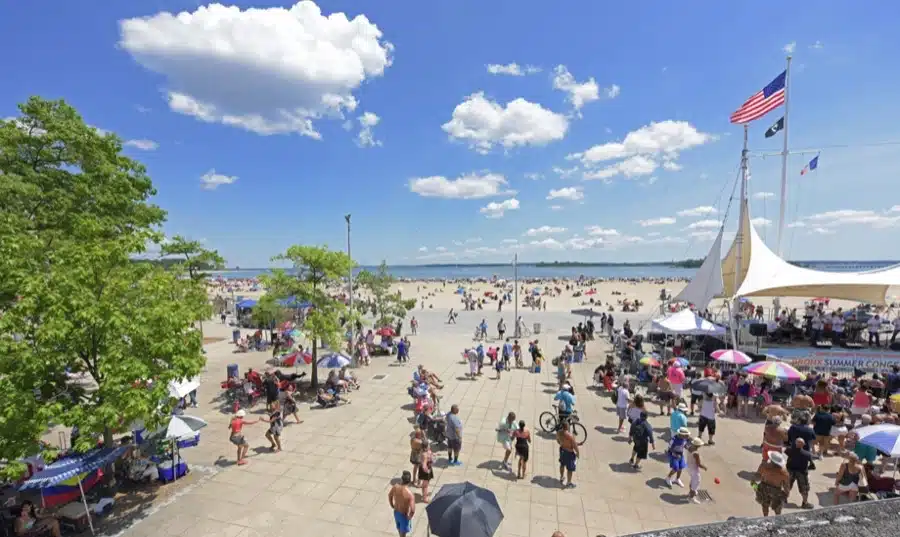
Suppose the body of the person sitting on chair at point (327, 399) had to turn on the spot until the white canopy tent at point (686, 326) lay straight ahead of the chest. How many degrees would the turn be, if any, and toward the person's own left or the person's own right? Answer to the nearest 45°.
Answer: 0° — they already face it

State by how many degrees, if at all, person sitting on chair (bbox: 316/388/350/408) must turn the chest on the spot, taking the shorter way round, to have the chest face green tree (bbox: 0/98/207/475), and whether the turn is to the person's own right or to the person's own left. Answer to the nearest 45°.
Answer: approximately 135° to the person's own right

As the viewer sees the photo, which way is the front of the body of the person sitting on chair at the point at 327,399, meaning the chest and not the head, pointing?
to the viewer's right

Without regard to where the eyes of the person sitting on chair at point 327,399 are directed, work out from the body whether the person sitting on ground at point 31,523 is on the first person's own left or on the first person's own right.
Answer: on the first person's own right

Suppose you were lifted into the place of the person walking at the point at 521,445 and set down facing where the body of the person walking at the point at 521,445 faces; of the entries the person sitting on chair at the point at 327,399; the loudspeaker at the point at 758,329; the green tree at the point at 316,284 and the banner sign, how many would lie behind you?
0

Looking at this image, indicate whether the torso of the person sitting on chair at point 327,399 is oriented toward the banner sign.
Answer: yes

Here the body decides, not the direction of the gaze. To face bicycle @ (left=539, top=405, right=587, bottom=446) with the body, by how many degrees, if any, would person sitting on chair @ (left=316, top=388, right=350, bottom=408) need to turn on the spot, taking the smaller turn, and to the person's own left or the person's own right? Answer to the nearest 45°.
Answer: approximately 45° to the person's own right

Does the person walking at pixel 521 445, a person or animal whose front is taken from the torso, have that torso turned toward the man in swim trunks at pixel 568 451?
no

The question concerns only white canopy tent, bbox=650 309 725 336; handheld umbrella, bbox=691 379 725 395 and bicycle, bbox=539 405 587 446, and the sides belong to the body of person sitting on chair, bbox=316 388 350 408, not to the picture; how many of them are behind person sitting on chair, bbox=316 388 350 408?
0

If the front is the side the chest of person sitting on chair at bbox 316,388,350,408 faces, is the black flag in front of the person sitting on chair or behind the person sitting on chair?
in front

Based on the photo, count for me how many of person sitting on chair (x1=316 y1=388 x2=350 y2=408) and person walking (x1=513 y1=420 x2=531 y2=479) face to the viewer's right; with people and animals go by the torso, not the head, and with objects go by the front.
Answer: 1

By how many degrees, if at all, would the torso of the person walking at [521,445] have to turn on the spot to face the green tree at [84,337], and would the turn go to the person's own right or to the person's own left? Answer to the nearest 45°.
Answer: approximately 90° to the person's own left

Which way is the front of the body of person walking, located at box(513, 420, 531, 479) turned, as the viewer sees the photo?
away from the camera

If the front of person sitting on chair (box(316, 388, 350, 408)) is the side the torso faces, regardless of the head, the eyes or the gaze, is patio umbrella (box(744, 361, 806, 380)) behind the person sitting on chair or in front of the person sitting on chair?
in front
